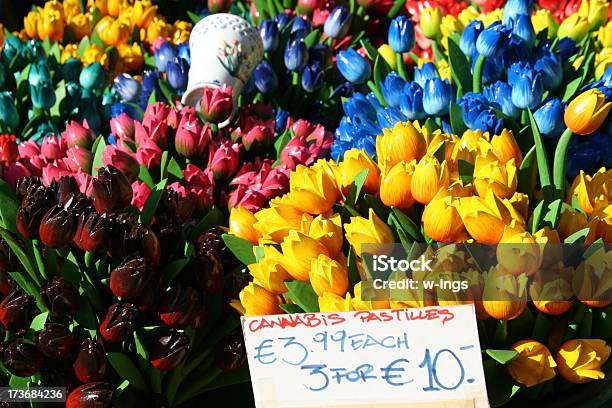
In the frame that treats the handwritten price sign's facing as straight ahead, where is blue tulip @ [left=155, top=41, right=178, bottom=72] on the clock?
The blue tulip is roughly at 5 o'clock from the handwritten price sign.

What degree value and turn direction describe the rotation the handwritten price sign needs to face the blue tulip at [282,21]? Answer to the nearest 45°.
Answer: approximately 180°

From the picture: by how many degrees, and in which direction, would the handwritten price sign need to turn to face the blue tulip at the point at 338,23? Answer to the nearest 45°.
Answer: approximately 180°

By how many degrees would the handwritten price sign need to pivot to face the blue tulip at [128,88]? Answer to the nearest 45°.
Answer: approximately 135° to its right

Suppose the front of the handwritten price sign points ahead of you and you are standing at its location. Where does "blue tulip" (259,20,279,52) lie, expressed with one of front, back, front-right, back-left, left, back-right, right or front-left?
back

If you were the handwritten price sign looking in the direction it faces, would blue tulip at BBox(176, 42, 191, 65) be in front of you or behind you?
behind

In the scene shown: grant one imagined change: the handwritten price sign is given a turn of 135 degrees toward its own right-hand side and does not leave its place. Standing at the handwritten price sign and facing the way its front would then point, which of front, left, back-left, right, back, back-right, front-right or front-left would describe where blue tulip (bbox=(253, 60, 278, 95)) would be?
front-right

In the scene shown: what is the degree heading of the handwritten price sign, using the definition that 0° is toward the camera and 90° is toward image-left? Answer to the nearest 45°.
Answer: approximately 0°

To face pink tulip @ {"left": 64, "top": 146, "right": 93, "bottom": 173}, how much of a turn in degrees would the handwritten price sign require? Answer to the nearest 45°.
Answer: approximately 135° to its right
